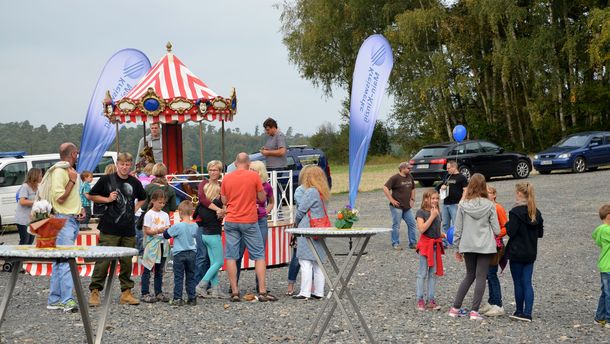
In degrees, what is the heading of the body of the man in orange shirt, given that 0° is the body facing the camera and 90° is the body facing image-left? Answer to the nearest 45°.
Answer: approximately 180°

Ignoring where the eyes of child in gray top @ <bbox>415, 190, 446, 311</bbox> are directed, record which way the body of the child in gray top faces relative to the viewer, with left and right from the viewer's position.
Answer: facing the viewer and to the right of the viewer

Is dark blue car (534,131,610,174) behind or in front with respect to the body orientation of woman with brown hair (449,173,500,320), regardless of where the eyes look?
in front

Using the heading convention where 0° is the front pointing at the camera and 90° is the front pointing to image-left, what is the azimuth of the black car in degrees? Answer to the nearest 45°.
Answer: approximately 225°

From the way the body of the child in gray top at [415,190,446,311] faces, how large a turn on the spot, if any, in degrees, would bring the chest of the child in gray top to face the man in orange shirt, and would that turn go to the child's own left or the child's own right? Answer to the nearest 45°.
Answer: approximately 135° to the child's own right

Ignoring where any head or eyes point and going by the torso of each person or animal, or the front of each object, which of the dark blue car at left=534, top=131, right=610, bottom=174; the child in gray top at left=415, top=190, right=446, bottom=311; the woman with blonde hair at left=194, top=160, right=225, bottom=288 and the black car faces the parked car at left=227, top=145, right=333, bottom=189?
the dark blue car

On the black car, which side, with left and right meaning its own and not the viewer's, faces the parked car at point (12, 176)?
back

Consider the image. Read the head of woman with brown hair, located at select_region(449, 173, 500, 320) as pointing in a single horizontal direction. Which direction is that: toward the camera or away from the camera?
away from the camera

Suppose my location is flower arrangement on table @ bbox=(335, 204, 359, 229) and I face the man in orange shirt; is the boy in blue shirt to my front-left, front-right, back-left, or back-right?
front-left

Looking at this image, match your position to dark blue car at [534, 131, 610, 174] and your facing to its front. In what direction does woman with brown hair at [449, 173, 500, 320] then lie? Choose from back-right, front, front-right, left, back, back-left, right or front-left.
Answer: front-left

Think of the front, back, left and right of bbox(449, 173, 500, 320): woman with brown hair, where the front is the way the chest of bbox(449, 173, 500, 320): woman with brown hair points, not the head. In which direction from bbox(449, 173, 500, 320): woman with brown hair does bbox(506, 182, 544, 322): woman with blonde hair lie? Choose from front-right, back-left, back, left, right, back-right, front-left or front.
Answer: right

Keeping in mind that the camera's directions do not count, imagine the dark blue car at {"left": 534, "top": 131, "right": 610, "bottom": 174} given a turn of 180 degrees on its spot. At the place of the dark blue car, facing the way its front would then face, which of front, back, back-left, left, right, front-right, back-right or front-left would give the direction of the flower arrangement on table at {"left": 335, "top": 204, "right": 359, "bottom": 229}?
back-right

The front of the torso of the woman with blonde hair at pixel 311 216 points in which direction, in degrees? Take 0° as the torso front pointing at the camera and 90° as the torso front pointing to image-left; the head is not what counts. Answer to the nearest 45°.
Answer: approximately 90°
